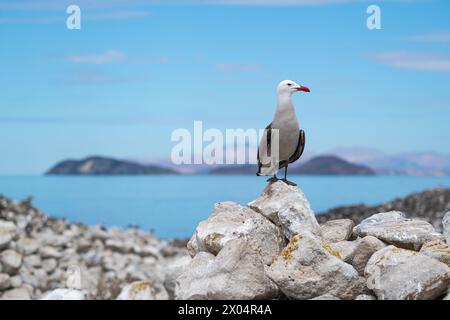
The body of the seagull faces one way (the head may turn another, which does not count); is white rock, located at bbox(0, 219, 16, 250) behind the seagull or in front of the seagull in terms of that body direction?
behind

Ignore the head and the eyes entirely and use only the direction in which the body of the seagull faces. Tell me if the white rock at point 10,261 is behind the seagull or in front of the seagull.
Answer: behind

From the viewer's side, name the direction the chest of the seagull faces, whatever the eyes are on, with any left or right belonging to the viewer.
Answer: facing the viewer and to the right of the viewer

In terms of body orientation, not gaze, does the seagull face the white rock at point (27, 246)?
no

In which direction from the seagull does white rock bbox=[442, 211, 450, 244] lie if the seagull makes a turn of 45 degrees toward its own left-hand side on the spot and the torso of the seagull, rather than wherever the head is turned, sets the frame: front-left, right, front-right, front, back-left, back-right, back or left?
front

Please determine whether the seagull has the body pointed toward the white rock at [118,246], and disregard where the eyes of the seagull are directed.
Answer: no

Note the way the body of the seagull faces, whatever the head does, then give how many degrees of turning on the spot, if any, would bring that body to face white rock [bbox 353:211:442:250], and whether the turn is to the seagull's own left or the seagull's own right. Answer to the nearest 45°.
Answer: approximately 45° to the seagull's own left
